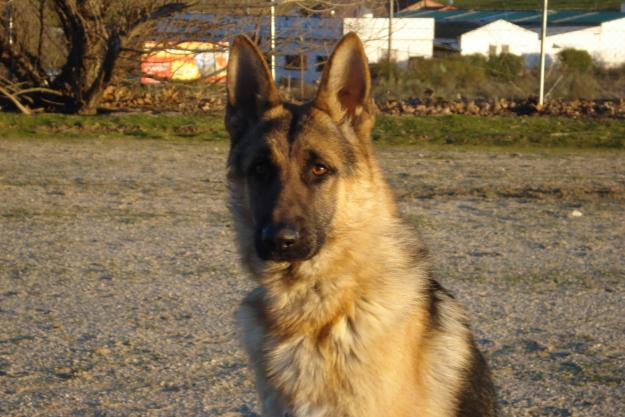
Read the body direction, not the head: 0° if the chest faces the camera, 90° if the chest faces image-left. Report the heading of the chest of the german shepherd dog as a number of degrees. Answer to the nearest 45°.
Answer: approximately 45°

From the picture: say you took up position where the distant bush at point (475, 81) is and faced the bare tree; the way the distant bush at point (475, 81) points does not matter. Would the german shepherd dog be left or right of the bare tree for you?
left

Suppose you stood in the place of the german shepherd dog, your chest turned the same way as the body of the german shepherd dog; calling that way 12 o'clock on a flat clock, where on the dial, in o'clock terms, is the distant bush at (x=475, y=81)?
The distant bush is roughly at 5 o'clock from the german shepherd dog.

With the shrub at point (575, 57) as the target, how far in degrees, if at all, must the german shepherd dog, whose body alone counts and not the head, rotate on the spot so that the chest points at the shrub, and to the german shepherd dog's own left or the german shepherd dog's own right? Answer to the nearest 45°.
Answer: approximately 135° to the german shepherd dog's own right

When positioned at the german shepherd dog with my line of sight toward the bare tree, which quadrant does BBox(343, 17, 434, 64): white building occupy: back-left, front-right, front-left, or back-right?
front-right

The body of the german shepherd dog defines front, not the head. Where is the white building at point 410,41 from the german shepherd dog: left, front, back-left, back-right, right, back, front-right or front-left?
back-right

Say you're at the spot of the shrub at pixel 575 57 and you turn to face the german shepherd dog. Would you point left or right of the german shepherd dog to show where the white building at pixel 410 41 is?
right
